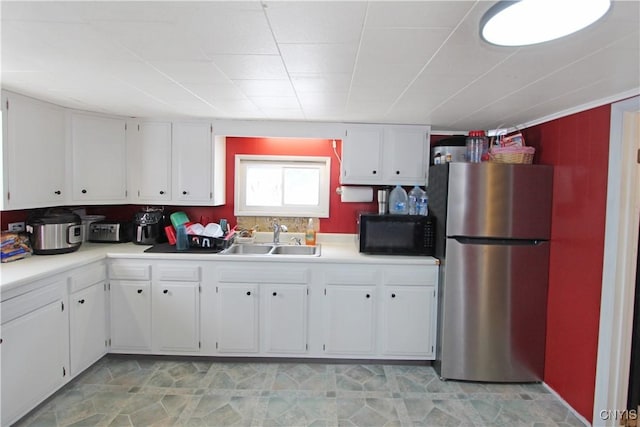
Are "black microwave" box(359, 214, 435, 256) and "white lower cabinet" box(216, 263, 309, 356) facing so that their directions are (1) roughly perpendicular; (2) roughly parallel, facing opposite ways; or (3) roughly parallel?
roughly parallel

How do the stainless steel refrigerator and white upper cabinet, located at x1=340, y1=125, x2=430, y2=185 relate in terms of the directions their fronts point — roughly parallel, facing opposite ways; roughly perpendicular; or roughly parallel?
roughly parallel

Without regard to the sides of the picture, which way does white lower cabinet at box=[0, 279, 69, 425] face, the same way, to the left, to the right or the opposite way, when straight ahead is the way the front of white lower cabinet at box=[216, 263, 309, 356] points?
to the left

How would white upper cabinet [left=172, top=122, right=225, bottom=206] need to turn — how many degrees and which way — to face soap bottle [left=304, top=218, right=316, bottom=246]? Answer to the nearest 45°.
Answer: approximately 90° to its left

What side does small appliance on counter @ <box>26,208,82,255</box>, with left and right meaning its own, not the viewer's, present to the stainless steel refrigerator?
front

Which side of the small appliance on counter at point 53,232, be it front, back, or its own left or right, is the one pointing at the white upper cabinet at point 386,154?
front

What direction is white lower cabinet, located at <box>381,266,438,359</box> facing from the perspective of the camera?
toward the camera

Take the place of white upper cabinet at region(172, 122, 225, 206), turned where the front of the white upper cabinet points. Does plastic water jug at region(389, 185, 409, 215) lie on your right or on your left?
on your left

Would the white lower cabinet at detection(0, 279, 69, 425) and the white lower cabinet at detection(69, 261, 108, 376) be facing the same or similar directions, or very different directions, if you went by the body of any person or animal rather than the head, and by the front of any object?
same or similar directions

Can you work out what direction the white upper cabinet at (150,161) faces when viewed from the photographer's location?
facing the viewer

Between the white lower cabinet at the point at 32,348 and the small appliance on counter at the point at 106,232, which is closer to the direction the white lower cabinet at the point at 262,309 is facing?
the white lower cabinet

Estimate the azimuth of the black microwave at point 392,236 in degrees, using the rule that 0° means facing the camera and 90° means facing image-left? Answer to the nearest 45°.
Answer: approximately 0°

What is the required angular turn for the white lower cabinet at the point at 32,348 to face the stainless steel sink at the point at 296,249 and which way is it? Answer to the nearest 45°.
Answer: approximately 45° to its left

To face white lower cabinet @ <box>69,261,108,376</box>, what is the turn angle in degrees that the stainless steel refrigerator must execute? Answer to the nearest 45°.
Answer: approximately 45° to its right

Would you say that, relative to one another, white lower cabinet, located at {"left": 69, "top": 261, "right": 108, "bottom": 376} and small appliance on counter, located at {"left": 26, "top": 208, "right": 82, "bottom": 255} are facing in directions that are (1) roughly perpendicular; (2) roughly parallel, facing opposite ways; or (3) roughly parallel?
roughly parallel
